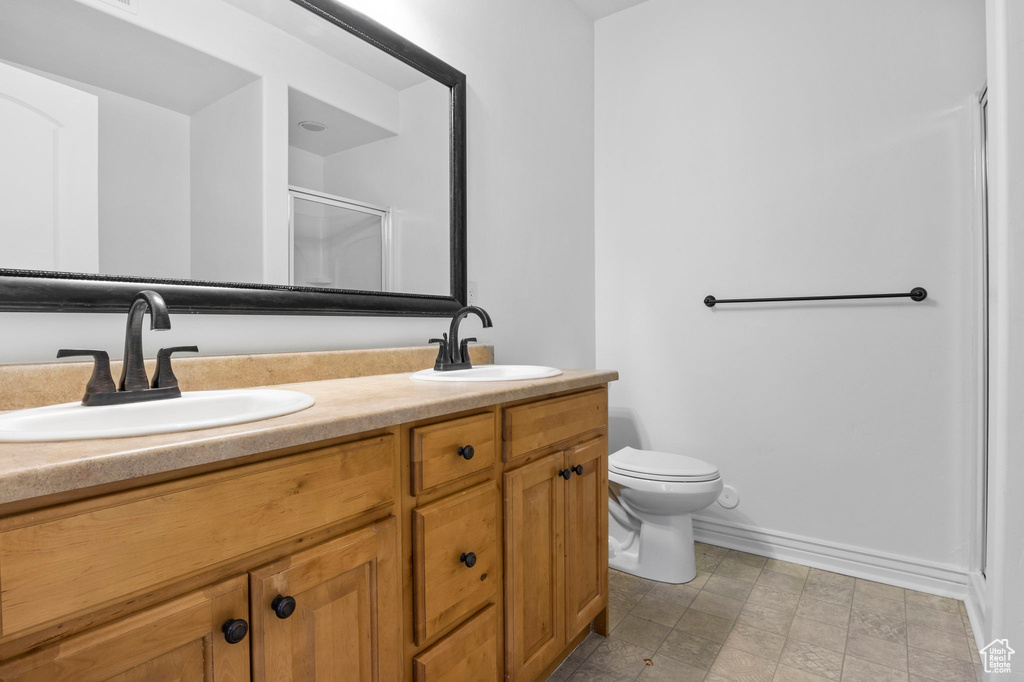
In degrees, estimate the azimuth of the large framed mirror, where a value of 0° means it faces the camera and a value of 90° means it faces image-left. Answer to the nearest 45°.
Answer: approximately 315°

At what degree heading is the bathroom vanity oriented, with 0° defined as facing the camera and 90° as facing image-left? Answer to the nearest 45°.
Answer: approximately 315°

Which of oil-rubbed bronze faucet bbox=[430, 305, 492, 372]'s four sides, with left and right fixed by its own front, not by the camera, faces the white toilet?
left

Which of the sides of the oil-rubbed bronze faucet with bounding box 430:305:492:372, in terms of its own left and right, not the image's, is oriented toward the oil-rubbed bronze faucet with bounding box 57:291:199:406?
right

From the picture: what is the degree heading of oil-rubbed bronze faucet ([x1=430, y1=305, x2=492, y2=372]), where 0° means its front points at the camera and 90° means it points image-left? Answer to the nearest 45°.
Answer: approximately 315°
